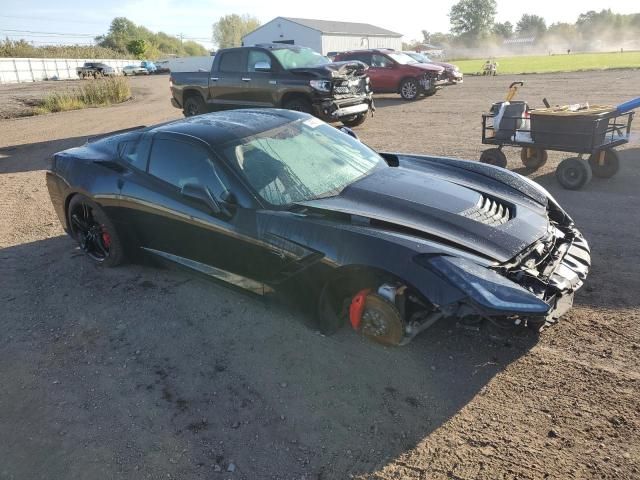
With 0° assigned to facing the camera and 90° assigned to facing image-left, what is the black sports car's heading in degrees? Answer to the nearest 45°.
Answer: approximately 315°

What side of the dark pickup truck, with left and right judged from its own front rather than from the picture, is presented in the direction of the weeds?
back

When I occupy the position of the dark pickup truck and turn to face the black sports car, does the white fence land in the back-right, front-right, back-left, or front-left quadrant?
back-right

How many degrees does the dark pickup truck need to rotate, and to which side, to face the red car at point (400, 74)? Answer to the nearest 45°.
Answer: approximately 90° to its left

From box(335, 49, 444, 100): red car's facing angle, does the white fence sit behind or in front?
behind

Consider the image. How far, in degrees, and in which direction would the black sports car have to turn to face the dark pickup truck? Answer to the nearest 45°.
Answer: approximately 135° to its left

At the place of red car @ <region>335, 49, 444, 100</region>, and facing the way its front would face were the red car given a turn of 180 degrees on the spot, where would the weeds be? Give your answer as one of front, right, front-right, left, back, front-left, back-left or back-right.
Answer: front-left

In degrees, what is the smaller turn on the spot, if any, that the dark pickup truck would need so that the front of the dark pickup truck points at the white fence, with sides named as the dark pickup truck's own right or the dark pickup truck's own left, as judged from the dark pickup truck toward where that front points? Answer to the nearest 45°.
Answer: approximately 180°

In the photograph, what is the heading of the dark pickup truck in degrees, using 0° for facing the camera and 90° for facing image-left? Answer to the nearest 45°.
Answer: approximately 315°

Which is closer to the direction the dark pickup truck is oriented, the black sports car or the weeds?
the black sports car

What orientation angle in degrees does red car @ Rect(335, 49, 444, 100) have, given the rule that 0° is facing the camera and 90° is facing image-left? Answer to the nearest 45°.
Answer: approximately 315°
